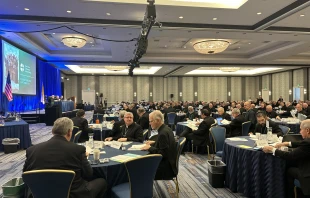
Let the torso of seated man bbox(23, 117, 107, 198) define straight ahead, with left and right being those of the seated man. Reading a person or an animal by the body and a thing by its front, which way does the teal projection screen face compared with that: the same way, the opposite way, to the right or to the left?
to the right

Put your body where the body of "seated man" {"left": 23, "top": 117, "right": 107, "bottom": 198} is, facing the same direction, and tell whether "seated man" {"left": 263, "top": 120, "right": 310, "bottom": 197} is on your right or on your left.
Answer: on your right

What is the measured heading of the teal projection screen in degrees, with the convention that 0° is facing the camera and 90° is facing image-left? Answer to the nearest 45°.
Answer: approximately 315°

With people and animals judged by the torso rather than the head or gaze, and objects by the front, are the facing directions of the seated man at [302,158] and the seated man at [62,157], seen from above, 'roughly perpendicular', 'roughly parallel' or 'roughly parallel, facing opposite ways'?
roughly perpendicular

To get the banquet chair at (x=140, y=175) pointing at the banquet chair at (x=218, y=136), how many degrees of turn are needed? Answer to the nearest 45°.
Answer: approximately 90° to its right

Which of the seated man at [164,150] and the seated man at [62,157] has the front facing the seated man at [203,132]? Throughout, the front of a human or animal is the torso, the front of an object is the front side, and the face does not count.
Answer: the seated man at [62,157]

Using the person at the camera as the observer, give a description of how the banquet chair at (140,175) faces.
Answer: facing away from the viewer and to the left of the viewer

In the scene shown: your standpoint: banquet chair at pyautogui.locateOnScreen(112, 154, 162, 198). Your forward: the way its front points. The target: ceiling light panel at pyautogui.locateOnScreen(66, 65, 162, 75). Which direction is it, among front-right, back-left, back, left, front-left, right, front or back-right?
front-right

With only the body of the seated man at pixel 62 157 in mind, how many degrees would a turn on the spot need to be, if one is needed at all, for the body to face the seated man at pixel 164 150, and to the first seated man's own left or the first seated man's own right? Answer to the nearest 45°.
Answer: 0° — they already face them

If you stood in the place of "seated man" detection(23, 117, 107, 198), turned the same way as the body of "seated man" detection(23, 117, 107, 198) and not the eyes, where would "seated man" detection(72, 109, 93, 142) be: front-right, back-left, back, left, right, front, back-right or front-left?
front-left

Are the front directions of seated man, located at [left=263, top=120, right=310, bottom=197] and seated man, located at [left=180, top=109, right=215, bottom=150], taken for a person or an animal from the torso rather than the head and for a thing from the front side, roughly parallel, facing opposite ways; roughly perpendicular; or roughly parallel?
roughly parallel

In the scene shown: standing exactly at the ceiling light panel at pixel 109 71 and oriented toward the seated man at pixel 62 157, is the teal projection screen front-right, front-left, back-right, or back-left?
front-right

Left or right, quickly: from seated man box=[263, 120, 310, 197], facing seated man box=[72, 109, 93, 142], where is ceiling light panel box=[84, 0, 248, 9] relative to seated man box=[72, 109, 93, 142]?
right
